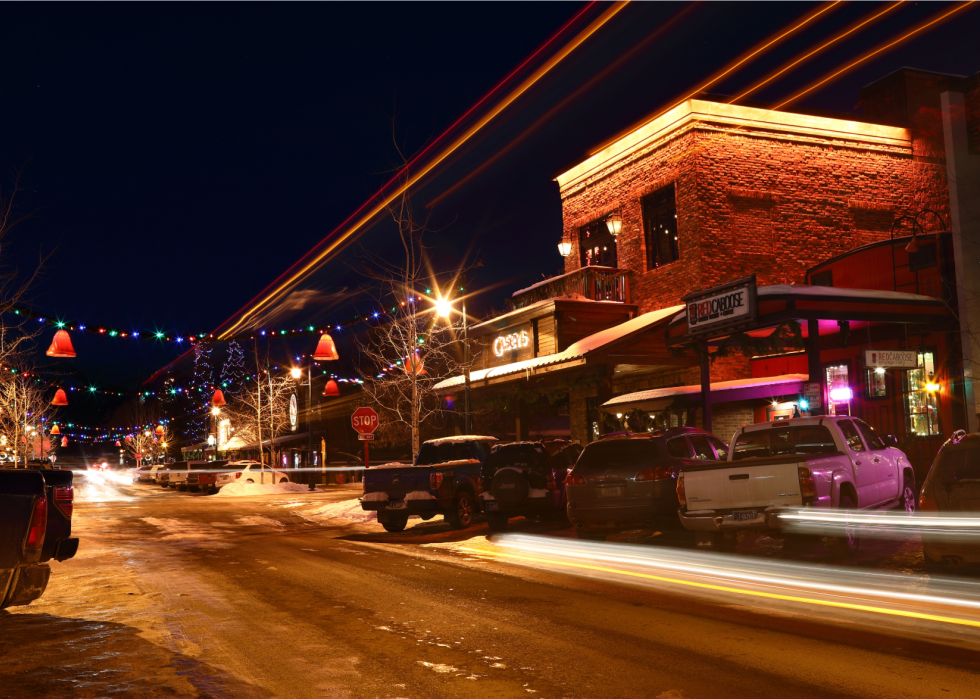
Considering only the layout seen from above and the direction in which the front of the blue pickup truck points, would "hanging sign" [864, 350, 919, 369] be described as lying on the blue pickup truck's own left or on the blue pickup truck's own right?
on the blue pickup truck's own right

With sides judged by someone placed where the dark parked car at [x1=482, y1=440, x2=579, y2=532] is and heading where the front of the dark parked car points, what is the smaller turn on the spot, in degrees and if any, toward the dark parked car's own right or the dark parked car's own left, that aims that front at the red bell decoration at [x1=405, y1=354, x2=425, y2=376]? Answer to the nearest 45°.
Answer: approximately 45° to the dark parked car's own left

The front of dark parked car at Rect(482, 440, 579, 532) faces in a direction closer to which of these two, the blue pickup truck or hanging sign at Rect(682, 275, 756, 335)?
the hanging sign

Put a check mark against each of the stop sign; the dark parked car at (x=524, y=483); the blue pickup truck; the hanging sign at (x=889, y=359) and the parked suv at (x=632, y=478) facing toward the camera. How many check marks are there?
2

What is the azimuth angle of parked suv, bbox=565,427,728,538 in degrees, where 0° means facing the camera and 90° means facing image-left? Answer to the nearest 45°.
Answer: approximately 225°

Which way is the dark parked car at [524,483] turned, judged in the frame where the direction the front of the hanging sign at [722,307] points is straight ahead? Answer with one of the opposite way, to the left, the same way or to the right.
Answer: the opposite way

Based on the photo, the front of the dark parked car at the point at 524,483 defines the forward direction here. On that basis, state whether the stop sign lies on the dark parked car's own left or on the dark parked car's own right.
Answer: on the dark parked car's own left

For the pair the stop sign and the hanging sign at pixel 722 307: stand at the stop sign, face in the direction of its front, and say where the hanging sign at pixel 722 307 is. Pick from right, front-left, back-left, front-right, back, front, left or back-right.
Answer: front-left

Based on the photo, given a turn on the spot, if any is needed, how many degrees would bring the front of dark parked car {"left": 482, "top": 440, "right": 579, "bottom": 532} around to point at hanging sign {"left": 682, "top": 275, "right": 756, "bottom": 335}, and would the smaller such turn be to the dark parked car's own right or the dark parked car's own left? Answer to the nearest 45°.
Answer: approximately 45° to the dark parked car's own right

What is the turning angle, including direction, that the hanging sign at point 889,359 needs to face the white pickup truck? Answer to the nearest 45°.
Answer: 0° — it already faces it

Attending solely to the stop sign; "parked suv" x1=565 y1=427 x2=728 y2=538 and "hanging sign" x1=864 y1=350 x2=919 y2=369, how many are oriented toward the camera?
2

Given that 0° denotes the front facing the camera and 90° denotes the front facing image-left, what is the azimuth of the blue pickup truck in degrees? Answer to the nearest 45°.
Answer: approximately 225°

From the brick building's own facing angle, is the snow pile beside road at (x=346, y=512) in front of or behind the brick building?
in front

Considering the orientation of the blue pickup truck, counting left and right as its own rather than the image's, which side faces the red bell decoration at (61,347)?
left

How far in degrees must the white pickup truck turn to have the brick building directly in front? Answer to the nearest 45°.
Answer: approximately 45° to its left

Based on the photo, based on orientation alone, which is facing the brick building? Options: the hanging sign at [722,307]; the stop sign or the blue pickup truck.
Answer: the blue pickup truck

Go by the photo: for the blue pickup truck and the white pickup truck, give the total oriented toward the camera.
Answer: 0

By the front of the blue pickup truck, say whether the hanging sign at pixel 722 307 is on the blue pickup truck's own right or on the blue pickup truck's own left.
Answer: on the blue pickup truck's own right
